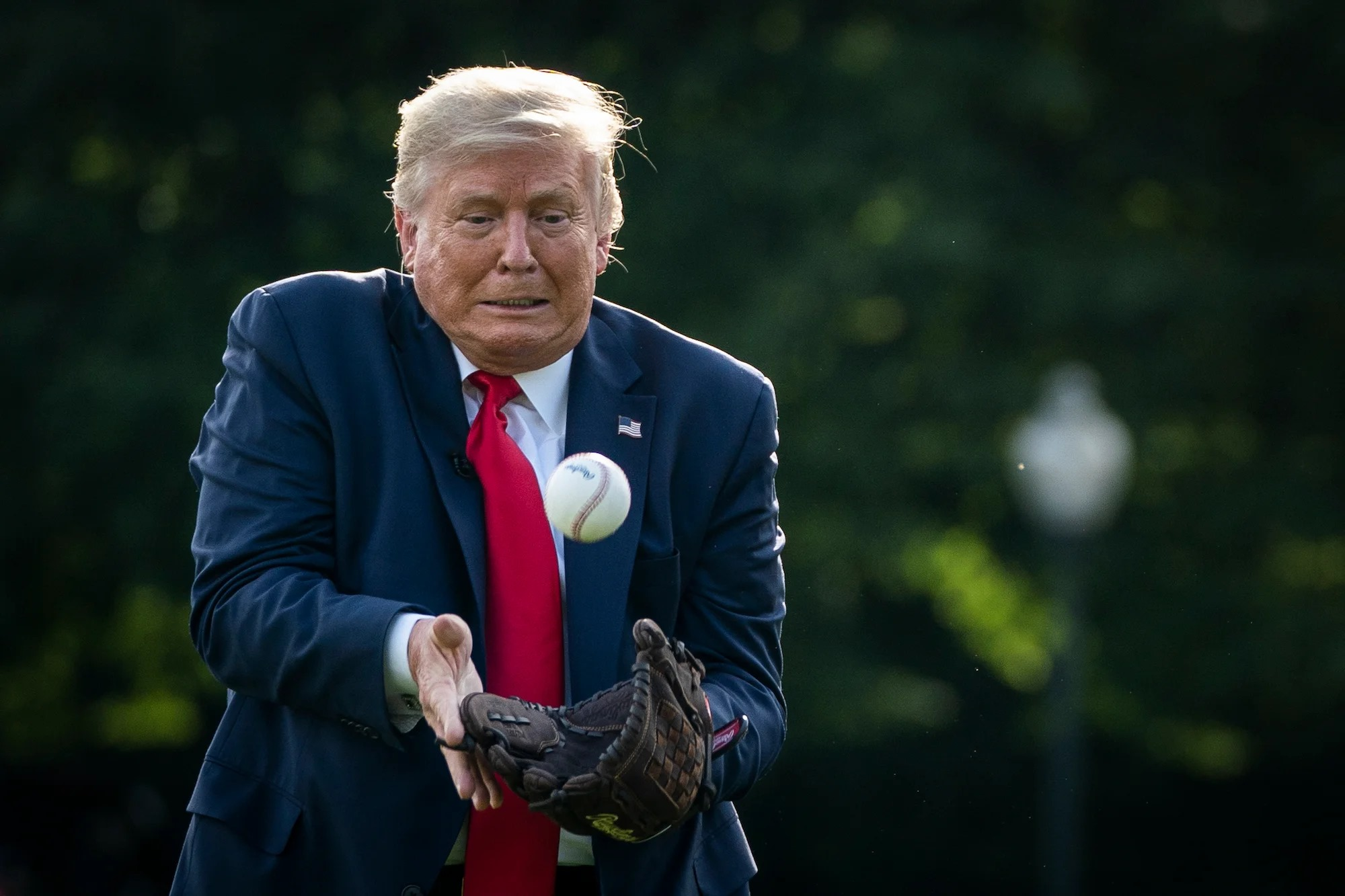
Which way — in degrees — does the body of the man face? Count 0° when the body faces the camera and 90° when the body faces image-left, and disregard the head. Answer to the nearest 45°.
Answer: approximately 0°

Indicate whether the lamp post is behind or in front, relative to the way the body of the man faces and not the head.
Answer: behind
